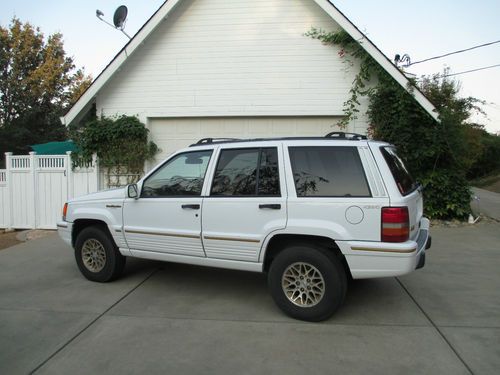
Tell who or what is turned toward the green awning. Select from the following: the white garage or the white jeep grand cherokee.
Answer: the white jeep grand cherokee

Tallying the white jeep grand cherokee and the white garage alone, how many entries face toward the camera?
1

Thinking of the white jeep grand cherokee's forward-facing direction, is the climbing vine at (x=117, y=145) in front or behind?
in front

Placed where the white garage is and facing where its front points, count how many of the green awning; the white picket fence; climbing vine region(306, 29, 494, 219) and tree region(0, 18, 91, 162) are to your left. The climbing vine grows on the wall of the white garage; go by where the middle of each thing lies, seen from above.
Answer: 1

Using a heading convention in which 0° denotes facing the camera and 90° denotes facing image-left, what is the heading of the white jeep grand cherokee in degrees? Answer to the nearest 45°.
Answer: approximately 135°

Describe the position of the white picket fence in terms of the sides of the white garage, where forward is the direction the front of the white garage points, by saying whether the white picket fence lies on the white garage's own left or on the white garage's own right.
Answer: on the white garage's own right

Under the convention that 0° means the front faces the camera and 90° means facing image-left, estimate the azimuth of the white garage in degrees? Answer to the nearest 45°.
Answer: approximately 0°

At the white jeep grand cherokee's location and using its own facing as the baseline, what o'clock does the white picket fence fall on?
The white picket fence is roughly at 12 o'clock from the white jeep grand cherokee.

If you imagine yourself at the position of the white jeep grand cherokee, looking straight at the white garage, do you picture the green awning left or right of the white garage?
left
